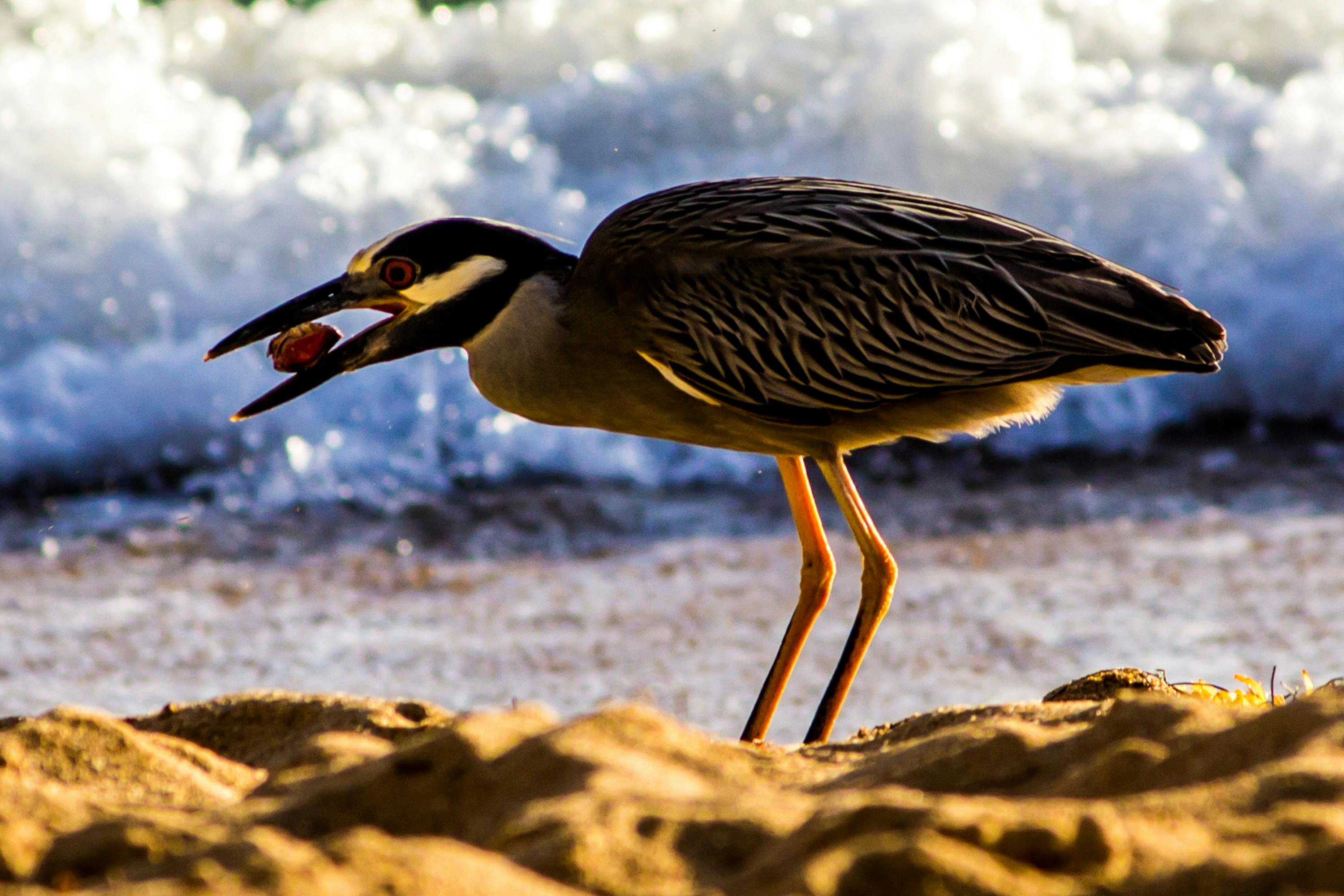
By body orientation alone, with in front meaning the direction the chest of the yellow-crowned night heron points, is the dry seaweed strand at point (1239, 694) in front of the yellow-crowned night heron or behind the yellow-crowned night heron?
behind

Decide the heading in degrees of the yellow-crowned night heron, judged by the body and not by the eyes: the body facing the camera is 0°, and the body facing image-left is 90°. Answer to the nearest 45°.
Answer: approximately 90°
